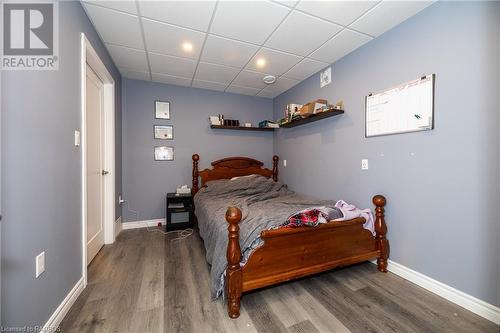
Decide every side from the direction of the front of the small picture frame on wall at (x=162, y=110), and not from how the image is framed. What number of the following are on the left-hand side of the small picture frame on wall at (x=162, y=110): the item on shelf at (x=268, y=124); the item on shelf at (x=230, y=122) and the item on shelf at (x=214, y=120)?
3

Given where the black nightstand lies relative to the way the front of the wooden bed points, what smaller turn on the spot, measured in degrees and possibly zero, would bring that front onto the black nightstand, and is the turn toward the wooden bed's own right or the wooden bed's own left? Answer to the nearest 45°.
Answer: approximately 180°

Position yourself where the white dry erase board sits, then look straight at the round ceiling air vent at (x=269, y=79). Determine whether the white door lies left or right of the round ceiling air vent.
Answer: left

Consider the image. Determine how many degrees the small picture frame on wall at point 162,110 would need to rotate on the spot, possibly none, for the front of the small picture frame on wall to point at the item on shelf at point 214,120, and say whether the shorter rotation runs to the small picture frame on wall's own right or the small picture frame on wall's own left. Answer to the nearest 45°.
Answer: approximately 90° to the small picture frame on wall's own left

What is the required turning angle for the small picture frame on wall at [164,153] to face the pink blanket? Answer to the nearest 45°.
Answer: approximately 45° to its left

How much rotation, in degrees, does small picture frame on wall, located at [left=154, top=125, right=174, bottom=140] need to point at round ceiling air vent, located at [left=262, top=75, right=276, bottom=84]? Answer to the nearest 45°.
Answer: approximately 45° to its left

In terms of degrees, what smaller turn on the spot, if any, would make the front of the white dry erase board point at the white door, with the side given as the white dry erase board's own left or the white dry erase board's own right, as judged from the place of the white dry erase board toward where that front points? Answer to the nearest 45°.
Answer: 0° — it already faces it

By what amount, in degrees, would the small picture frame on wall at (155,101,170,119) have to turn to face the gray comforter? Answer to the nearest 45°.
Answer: approximately 45° to its left

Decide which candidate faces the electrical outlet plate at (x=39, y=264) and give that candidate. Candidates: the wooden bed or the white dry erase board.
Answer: the white dry erase board

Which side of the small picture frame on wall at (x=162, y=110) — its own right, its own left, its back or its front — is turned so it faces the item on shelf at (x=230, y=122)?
left

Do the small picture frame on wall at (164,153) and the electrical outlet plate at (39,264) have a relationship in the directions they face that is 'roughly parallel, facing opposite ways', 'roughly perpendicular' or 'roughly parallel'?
roughly perpendicular

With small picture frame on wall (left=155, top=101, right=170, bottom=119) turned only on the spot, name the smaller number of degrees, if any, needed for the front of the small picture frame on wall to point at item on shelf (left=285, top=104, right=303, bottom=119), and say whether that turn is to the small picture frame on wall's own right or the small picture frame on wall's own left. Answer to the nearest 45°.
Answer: approximately 45° to the small picture frame on wall's own left

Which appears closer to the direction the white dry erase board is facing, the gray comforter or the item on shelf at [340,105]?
the gray comforter

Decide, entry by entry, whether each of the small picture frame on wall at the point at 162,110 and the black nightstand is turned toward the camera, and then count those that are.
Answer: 2
